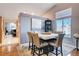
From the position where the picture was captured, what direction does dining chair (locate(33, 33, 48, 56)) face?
facing away from the viewer and to the right of the viewer
